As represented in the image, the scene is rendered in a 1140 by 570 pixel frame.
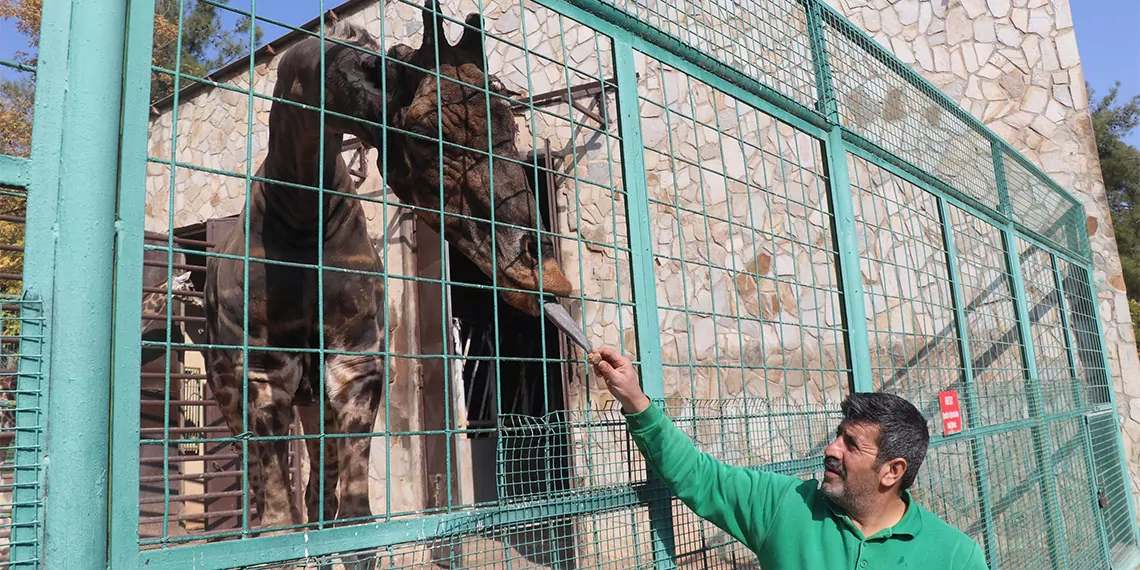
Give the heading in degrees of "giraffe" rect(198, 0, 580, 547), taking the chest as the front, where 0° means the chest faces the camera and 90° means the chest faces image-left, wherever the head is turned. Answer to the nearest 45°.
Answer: approximately 0°

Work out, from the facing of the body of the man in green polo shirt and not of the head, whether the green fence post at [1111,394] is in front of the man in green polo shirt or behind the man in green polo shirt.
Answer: behind

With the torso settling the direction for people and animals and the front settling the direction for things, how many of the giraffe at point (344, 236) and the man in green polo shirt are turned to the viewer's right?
0

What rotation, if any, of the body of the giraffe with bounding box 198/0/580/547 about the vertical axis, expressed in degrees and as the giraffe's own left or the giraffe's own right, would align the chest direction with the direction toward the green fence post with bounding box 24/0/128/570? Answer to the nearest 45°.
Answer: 0° — it already faces it

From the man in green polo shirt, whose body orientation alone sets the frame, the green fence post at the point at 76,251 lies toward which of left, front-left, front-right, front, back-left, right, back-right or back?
front

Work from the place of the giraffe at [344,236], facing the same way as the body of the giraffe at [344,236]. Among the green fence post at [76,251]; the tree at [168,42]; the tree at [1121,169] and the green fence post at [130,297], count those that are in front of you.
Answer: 2

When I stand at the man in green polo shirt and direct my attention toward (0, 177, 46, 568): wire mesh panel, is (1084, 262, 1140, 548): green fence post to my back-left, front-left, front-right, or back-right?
back-right

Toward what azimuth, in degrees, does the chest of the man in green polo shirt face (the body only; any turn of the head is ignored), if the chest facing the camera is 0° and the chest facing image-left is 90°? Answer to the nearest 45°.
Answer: approximately 45°

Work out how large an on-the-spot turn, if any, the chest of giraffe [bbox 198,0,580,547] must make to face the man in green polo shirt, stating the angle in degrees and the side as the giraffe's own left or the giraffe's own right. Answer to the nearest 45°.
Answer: approximately 45° to the giraffe's own left

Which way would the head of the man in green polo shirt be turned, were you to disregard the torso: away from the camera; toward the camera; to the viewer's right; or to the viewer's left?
to the viewer's left

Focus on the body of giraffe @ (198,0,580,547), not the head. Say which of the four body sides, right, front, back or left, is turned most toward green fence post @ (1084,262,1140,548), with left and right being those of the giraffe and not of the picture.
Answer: left

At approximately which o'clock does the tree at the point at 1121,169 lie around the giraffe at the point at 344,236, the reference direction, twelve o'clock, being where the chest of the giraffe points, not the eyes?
The tree is roughly at 8 o'clock from the giraffe.

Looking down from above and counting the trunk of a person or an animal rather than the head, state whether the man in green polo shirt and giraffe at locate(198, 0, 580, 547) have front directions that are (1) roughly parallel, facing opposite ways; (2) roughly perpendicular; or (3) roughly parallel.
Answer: roughly perpendicular

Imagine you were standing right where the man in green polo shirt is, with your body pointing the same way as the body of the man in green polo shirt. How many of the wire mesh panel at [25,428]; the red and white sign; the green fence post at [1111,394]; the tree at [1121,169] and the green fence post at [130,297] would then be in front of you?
2

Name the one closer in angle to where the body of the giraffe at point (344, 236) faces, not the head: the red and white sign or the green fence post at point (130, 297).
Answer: the green fence post
